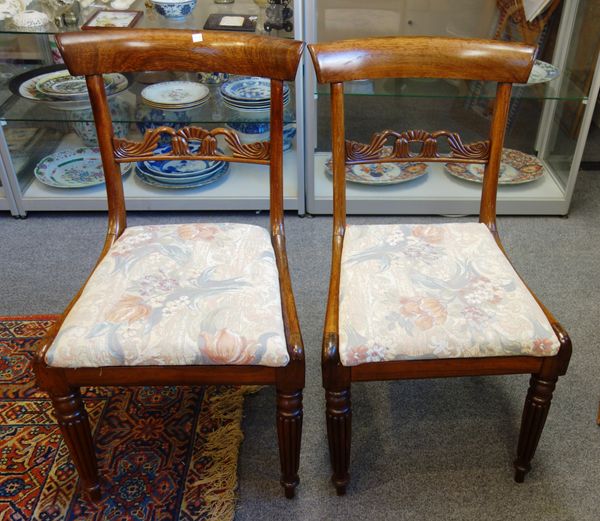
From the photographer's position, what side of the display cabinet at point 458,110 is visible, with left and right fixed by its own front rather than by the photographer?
front

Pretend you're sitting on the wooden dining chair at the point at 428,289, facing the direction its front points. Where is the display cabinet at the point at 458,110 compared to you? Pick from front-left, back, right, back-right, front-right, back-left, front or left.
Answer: back

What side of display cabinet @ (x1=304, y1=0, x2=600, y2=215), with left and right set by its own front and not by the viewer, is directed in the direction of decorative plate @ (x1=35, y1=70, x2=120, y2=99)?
right

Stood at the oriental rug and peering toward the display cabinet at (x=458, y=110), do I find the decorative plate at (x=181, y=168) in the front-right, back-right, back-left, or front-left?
front-left

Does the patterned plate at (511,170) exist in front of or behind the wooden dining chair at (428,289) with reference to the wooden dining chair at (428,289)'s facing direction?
behind

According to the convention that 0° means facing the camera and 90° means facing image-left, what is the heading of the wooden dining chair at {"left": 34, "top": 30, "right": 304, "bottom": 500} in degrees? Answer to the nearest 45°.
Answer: approximately 0°

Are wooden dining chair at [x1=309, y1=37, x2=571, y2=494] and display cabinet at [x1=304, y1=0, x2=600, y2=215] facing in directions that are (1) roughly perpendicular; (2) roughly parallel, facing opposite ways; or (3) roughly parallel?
roughly parallel

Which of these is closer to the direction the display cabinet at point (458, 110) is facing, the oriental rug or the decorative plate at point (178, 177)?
the oriental rug

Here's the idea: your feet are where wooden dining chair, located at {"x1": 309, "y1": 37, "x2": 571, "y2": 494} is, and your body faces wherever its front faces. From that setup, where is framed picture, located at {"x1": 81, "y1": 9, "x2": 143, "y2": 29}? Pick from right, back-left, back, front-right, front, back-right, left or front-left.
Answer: back-right

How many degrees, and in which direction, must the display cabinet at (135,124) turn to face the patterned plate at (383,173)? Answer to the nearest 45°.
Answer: approximately 90° to its left

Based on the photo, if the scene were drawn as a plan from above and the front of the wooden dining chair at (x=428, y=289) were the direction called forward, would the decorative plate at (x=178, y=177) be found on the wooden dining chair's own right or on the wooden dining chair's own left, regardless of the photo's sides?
on the wooden dining chair's own right

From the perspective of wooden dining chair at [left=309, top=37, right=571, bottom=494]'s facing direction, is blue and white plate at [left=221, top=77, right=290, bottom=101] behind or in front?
behind

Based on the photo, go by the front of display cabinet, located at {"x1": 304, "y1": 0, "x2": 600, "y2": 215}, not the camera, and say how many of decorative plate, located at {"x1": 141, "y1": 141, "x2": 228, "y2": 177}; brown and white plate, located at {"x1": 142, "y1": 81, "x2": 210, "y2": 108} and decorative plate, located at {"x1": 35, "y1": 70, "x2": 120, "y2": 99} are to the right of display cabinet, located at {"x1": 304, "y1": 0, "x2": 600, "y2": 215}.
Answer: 3

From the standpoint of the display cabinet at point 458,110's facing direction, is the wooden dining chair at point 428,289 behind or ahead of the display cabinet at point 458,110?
ahead

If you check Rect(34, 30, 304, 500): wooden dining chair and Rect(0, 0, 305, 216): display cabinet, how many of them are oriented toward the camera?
2

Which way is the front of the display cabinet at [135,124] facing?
toward the camera

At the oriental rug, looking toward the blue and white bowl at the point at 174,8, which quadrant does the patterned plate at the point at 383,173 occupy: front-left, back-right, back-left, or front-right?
front-right

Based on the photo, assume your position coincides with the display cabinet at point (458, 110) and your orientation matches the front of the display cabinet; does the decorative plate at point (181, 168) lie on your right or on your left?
on your right
